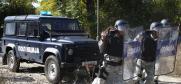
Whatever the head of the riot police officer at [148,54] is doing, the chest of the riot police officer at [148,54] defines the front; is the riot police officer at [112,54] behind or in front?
behind

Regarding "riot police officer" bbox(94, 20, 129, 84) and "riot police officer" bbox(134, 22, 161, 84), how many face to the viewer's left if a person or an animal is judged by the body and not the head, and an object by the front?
0

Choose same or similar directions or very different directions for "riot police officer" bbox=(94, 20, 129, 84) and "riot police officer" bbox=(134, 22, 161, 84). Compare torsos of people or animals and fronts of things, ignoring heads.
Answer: same or similar directions
